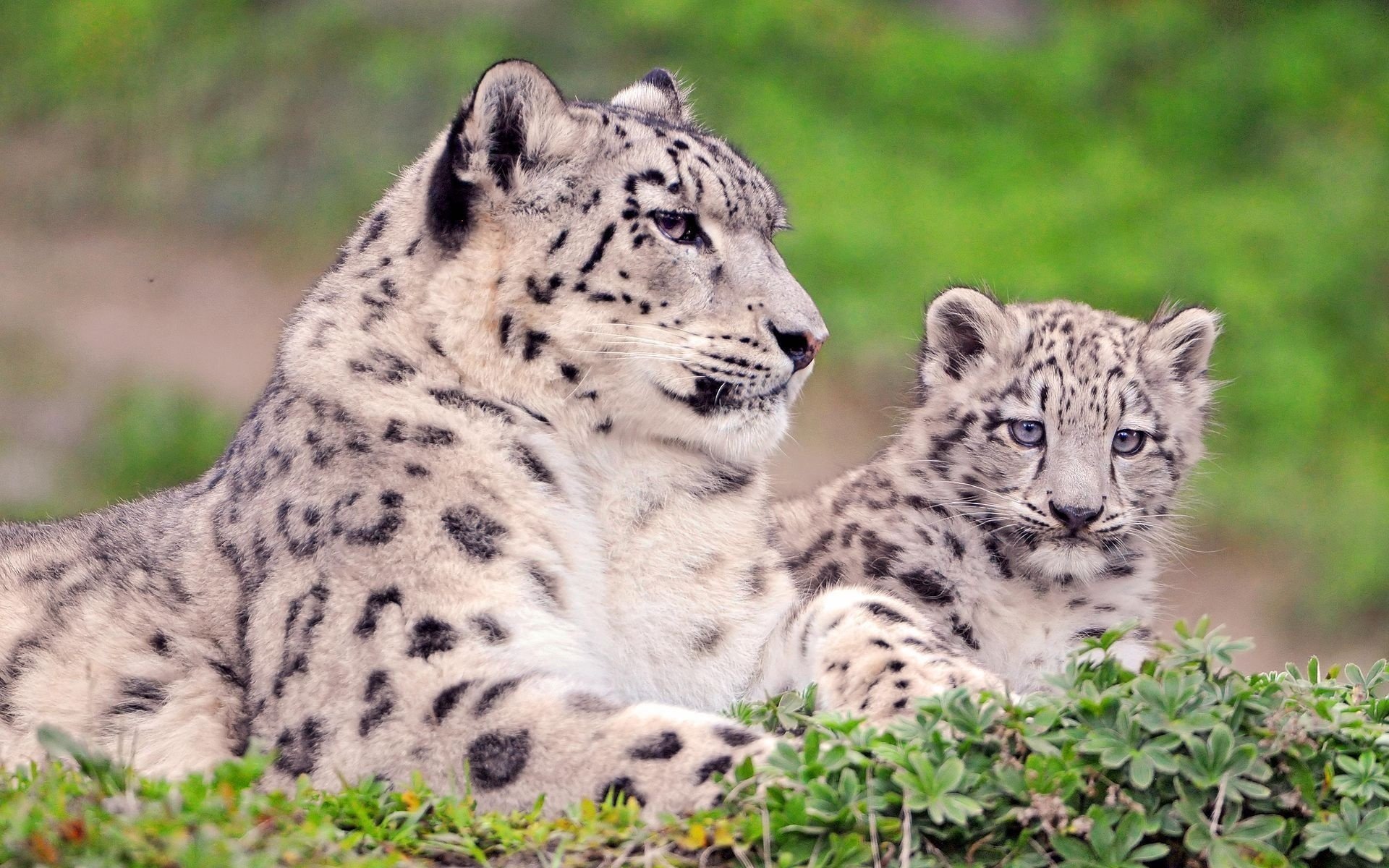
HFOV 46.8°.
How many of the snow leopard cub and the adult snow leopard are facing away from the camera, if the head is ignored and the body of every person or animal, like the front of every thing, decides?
0

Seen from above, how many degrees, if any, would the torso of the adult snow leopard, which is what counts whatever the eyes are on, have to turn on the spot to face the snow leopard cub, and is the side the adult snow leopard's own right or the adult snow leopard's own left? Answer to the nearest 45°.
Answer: approximately 45° to the adult snow leopard's own left

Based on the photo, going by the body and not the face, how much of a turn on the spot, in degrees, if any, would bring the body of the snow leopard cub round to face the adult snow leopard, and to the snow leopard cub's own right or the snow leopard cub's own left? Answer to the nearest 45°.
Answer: approximately 90° to the snow leopard cub's own right

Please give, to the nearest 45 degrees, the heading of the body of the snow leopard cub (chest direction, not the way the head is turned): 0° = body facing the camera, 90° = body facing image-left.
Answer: approximately 315°

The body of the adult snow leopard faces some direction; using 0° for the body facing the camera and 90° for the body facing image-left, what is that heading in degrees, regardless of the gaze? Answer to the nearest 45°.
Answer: approximately 315°
